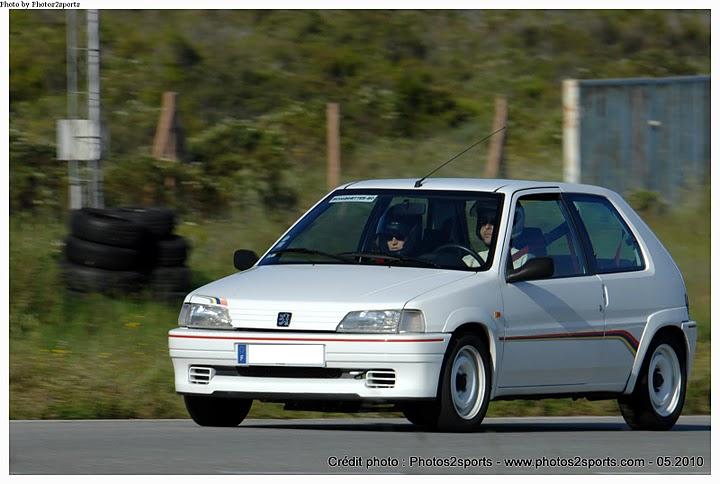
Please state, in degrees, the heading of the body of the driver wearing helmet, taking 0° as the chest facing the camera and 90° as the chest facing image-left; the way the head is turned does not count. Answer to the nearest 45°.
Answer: approximately 45°

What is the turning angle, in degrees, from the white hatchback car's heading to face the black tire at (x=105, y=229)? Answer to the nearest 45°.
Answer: approximately 90° to its right

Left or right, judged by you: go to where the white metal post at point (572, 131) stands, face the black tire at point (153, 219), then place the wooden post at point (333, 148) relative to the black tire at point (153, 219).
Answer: right

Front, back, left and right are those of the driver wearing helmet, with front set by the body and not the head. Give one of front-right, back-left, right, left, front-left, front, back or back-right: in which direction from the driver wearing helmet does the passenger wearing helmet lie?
front-right

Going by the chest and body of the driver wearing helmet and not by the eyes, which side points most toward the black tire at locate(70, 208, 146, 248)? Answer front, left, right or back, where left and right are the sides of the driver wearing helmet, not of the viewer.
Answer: right

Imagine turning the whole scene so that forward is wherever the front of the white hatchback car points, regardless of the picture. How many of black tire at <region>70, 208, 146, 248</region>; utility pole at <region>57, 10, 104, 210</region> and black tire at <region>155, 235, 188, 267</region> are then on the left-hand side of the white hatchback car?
0

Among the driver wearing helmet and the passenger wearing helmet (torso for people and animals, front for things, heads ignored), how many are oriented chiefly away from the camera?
0

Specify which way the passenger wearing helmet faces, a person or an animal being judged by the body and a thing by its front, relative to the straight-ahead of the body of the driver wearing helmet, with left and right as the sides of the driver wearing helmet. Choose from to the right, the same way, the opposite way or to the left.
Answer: the same way

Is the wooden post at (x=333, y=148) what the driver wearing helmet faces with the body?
no

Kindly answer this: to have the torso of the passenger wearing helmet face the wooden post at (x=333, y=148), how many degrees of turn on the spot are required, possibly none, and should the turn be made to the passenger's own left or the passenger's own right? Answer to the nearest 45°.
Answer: approximately 135° to the passenger's own right

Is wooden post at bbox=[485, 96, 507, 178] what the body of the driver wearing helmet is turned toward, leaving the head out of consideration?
no

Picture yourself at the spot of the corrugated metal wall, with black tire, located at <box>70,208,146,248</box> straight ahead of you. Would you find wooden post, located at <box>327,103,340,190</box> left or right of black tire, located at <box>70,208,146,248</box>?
right

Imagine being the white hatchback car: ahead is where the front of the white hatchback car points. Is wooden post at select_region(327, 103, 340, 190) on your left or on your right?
on your right

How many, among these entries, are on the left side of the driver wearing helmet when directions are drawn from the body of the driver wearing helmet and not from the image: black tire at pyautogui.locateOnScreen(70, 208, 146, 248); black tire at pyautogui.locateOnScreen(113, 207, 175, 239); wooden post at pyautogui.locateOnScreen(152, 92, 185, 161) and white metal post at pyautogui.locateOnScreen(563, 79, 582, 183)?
0

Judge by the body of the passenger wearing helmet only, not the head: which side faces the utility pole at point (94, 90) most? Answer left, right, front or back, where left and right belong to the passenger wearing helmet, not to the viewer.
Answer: right

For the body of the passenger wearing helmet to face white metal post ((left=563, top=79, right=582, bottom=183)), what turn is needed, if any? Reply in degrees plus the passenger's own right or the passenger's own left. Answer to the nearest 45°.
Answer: approximately 135° to the passenger's own right

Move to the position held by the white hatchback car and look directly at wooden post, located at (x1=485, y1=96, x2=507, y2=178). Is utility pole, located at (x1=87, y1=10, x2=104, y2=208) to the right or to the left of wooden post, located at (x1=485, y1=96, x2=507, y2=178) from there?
left
